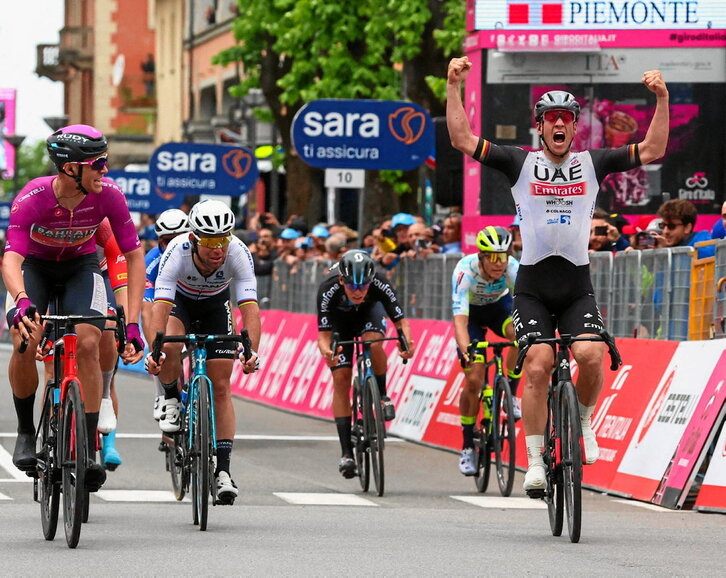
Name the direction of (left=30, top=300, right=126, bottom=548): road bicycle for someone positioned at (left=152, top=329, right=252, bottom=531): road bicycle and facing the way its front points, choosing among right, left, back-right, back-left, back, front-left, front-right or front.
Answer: front-right

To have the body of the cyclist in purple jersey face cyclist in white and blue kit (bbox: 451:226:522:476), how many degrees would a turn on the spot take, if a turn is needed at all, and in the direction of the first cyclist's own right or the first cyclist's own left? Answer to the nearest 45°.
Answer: approximately 135° to the first cyclist's own left

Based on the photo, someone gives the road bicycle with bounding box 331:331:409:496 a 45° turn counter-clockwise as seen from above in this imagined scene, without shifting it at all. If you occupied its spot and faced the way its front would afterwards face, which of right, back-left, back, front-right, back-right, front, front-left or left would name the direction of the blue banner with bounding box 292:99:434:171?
back-left

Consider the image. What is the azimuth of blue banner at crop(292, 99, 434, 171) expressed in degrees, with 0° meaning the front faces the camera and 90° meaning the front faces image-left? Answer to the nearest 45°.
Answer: approximately 0°

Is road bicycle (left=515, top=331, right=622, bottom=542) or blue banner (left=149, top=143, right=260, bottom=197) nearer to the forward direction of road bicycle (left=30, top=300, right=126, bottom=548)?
the road bicycle

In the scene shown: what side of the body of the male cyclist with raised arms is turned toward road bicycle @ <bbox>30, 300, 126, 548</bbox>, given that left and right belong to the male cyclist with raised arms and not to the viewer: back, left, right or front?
right

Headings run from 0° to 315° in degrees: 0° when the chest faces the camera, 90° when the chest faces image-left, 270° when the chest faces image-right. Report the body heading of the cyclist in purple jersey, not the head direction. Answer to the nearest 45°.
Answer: approximately 0°

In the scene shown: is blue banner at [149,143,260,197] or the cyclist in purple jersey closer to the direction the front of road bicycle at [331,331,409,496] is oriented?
the cyclist in purple jersey

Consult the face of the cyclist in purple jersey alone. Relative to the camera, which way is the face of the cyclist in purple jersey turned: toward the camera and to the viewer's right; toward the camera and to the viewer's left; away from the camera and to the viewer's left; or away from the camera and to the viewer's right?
toward the camera and to the viewer's right
